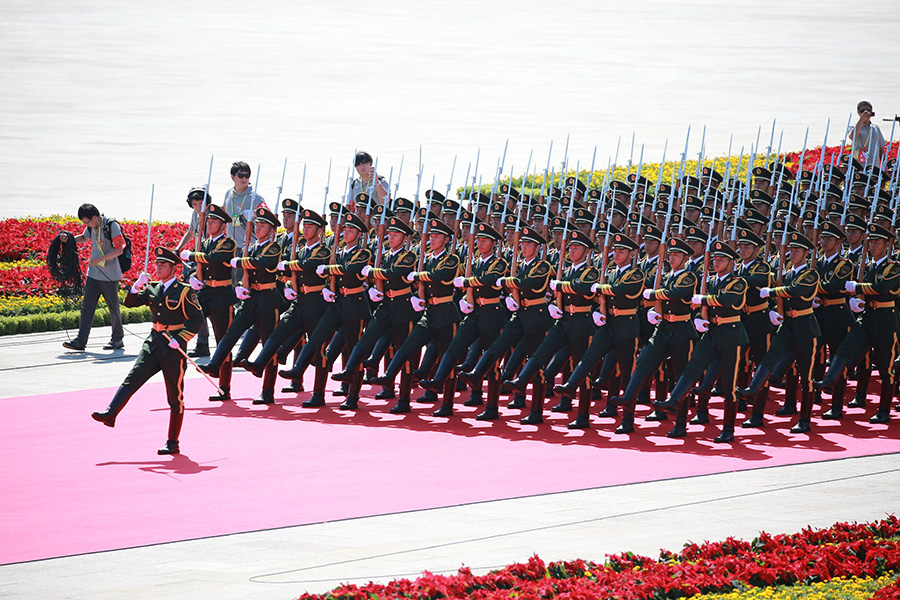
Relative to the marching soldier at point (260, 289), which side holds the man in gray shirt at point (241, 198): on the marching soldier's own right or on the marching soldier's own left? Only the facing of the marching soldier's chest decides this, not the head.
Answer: on the marching soldier's own right

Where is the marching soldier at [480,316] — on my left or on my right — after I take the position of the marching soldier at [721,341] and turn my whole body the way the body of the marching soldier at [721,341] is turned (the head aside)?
on my right

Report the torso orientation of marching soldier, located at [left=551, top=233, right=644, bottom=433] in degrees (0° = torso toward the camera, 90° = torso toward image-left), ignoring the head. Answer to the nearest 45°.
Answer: approximately 45°

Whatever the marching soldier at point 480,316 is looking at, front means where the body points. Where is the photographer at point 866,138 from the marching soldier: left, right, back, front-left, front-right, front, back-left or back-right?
back

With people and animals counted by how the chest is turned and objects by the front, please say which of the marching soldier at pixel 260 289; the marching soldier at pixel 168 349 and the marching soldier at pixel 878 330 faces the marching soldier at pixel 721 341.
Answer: the marching soldier at pixel 878 330

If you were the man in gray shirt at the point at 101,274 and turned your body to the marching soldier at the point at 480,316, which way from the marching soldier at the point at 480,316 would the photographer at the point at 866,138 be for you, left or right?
left
